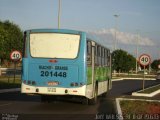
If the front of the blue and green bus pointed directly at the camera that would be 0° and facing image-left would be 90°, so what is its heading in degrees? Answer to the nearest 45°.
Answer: approximately 180°

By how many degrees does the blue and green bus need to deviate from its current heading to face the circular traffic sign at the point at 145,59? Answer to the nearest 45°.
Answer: approximately 45° to its right

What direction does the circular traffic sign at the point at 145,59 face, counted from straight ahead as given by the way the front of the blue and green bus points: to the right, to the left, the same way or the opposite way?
the opposite way

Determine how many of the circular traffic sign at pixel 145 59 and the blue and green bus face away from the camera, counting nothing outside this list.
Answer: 1

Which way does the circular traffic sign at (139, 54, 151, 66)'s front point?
toward the camera
